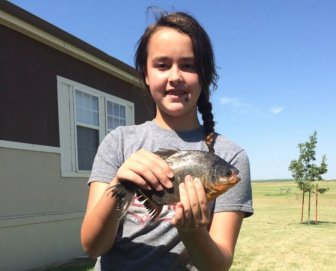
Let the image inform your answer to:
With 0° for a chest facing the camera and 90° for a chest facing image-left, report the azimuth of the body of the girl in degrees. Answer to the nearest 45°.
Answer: approximately 0°

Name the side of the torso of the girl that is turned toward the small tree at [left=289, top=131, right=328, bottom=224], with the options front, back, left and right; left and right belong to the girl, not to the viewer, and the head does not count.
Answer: back

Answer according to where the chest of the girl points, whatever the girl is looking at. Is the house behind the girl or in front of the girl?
behind
